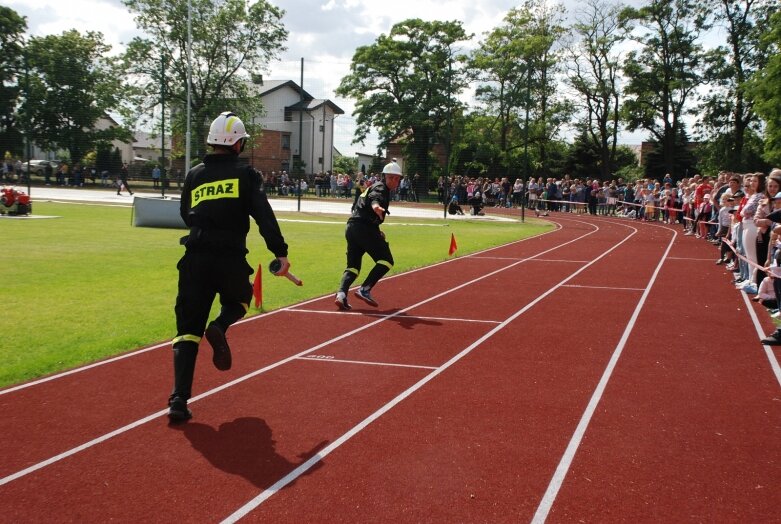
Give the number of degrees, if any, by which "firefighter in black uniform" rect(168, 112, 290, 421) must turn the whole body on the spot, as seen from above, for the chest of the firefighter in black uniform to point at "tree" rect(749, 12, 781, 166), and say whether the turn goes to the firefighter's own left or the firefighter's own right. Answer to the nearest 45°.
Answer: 0° — they already face it

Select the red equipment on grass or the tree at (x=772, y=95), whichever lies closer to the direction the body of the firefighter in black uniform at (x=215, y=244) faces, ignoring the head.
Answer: the tree

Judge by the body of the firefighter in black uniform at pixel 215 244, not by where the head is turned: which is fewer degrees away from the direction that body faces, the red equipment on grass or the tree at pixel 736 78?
the tree

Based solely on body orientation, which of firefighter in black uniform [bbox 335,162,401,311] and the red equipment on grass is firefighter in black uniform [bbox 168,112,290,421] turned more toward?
the firefighter in black uniform

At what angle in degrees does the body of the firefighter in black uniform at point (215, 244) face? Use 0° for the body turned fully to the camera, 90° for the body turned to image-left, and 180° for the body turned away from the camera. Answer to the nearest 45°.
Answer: approximately 225°

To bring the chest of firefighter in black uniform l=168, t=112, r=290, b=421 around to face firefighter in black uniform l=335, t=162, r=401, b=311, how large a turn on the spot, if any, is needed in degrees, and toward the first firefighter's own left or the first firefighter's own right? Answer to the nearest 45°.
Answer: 0° — they already face them

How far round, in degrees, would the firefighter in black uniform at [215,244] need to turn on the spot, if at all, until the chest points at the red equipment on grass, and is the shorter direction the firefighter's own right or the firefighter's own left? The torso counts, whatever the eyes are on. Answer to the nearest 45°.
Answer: approximately 45° to the firefighter's own left
